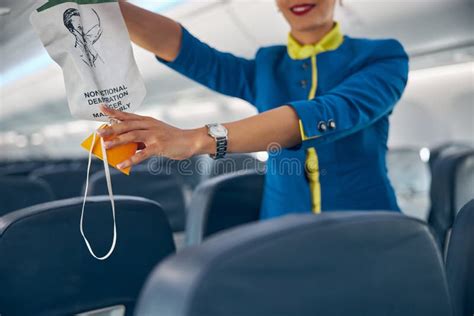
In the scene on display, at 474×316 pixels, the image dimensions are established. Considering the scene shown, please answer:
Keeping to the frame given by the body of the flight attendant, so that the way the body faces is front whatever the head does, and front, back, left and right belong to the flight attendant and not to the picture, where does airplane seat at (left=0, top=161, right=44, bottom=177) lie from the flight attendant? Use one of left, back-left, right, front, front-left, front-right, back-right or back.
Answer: right

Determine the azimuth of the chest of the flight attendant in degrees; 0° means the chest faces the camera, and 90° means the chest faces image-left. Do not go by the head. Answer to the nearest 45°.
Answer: approximately 45°

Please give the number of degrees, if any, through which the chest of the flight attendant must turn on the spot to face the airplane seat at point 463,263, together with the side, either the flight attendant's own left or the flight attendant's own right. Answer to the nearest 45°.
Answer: approximately 45° to the flight attendant's own left

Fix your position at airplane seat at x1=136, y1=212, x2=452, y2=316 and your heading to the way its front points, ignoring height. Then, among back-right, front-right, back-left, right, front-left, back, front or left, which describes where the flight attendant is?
front-right

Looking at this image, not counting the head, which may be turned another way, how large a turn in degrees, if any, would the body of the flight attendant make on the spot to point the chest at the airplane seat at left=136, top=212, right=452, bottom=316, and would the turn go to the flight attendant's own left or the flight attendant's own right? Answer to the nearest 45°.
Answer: approximately 45° to the flight attendant's own left

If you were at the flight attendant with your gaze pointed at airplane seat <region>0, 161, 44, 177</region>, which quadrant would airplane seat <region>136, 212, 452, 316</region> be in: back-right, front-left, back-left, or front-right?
back-left

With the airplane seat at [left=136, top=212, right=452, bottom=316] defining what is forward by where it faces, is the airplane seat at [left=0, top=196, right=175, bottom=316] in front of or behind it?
in front

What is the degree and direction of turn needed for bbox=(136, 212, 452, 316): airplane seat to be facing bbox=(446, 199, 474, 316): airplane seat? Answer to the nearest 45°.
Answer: approximately 90° to its right

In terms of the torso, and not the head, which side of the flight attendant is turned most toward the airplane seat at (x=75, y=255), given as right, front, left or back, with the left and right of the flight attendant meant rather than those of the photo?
front

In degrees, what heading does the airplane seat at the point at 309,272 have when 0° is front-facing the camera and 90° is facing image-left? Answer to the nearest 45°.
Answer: approximately 135°

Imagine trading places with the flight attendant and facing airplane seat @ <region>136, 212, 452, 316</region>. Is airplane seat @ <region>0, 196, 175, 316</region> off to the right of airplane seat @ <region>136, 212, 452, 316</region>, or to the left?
right

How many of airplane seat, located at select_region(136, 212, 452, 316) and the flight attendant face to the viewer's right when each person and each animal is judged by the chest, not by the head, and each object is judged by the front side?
0

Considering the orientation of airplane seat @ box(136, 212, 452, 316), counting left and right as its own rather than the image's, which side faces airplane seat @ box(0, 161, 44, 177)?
front
